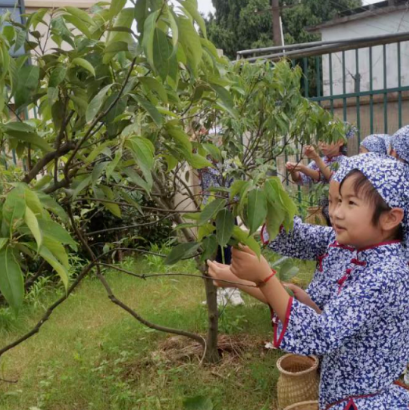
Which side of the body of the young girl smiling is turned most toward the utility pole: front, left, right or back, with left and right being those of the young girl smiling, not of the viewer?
right

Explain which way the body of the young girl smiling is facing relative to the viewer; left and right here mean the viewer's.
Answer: facing to the left of the viewer

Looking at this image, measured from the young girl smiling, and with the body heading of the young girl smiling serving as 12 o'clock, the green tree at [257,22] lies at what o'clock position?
The green tree is roughly at 3 o'clock from the young girl smiling.
